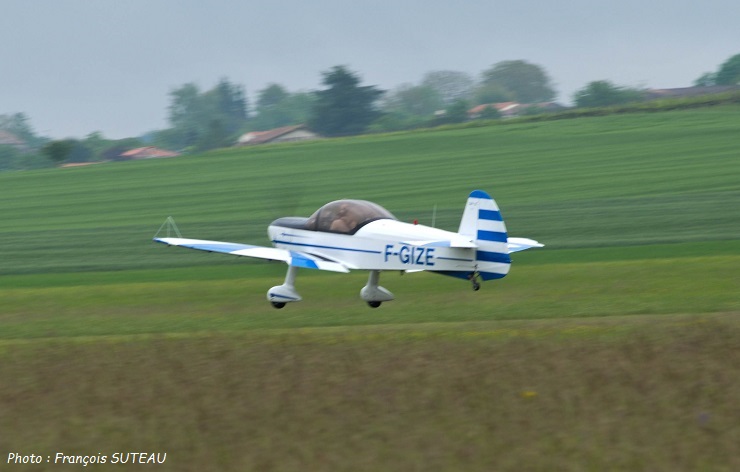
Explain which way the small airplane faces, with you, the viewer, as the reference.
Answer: facing away from the viewer and to the left of the viewer
